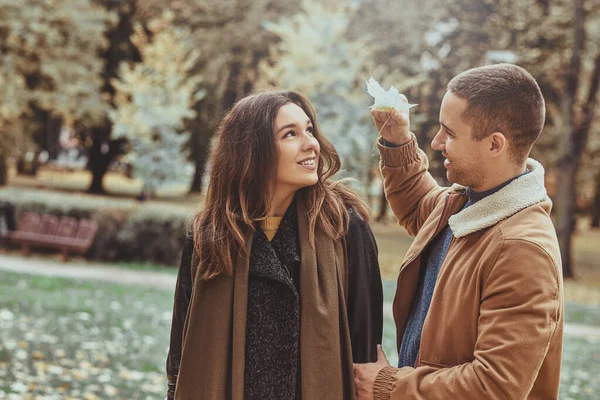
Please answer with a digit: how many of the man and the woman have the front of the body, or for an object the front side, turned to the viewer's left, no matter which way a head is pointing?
1

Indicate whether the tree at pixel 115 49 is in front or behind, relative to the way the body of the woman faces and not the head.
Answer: behind

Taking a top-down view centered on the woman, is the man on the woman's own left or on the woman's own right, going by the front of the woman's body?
on the woman's own left

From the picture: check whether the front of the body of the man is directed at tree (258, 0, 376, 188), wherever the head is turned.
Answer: no

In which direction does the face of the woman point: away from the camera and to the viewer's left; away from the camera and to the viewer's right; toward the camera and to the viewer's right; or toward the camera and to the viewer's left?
toward the camera and to the viewer's right

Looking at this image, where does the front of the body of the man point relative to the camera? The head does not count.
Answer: to the viewer's left

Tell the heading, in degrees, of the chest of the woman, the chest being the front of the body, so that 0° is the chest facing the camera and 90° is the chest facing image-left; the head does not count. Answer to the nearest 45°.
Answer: approximately 0°

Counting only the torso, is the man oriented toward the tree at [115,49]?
no

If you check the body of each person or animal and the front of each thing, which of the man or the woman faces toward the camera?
the woman

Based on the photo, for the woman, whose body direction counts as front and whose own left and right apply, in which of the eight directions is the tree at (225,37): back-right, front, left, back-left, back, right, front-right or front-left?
back

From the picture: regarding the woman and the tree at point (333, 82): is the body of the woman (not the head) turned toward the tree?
no

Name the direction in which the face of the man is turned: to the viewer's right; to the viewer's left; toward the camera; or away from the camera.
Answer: to the viewer's left

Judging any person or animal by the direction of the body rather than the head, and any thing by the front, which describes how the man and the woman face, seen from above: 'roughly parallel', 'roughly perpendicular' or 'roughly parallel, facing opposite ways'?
roughly perpendicular

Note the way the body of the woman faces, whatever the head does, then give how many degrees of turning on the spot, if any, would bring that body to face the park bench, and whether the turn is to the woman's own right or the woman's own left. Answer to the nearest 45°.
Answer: approximately 180°
